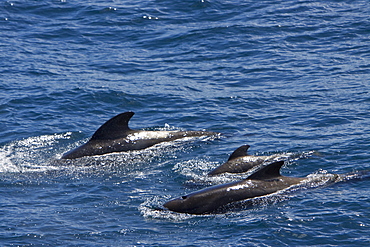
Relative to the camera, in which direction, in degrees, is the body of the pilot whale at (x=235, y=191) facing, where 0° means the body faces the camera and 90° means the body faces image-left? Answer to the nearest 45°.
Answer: approximately 45°

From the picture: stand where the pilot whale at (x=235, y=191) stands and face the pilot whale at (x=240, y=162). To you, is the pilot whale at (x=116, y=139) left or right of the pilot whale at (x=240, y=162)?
left

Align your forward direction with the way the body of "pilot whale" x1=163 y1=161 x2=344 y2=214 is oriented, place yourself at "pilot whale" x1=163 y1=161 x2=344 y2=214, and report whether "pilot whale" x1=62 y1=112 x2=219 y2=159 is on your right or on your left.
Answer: on your right
